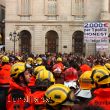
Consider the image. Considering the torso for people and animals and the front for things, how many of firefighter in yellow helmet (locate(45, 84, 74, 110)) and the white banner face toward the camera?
1

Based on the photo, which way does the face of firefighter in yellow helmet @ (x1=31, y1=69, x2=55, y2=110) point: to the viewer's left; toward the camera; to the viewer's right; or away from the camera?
away from the camera

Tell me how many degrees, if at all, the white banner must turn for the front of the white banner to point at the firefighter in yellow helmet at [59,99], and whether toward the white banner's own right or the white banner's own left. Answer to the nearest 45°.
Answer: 0° — it already faces them

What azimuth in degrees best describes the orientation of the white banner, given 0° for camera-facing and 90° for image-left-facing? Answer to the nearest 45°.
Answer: approximately 0°

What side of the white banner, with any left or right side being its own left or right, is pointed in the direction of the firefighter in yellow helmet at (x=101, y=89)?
front
